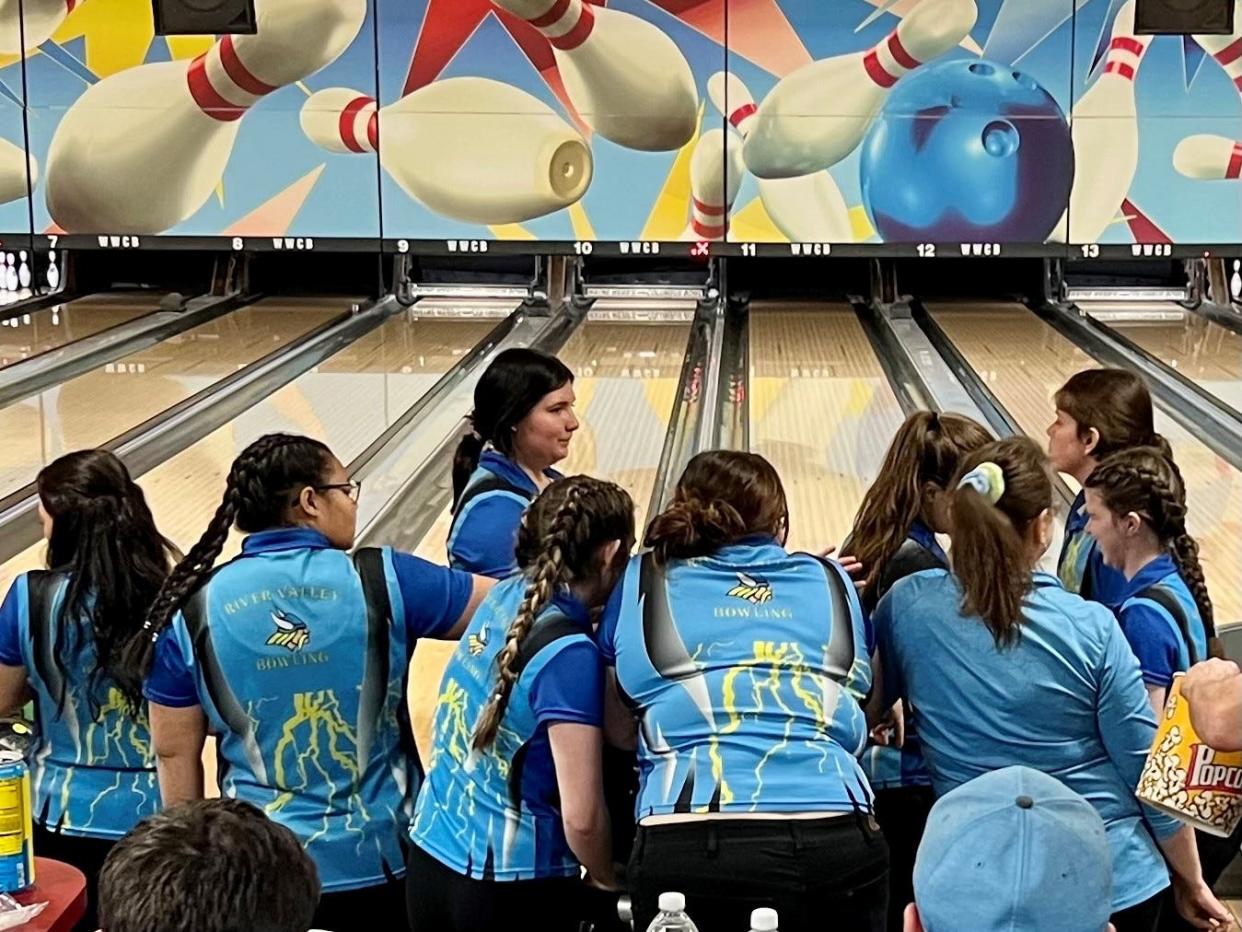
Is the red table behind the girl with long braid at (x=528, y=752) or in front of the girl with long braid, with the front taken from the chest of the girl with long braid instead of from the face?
behind

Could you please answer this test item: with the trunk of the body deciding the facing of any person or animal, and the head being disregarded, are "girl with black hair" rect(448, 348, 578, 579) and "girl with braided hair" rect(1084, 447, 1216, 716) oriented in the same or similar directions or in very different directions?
very different directions

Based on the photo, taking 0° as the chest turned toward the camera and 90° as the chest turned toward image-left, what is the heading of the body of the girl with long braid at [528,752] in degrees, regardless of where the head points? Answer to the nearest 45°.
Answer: approximately 225°

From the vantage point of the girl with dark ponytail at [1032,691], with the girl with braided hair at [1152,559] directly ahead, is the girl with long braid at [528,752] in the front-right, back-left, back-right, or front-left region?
back-left

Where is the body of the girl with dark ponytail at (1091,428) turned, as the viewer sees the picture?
to the viewer's left

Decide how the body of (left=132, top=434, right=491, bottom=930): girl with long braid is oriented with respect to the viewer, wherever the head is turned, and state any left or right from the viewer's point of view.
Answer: facing away from the viewer

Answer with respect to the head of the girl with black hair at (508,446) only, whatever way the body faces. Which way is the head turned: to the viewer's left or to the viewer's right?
to the viewer's right

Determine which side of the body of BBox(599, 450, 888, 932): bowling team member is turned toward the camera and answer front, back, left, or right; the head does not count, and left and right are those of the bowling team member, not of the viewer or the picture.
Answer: back

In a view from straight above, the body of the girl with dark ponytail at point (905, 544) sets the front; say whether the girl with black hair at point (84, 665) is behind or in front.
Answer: behind

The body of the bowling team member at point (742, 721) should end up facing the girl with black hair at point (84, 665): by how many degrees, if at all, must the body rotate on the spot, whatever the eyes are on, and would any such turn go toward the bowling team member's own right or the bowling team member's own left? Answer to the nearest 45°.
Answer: approximately 90° to the bowling team member's own left
